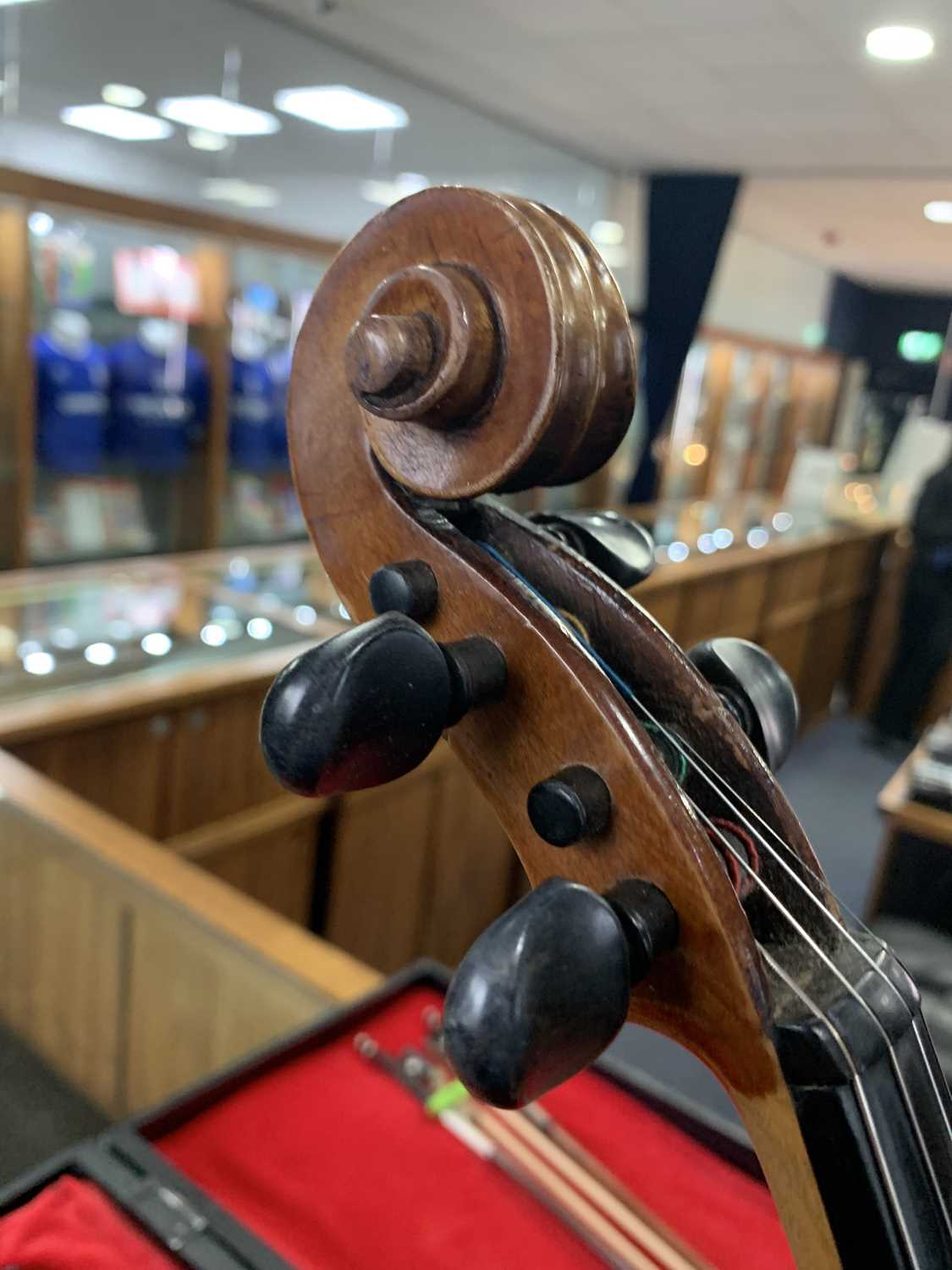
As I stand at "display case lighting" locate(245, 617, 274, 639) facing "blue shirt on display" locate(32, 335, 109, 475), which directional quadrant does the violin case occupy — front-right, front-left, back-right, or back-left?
back-left

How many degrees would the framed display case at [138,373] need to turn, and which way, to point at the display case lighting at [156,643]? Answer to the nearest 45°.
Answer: approximately 45° to its right

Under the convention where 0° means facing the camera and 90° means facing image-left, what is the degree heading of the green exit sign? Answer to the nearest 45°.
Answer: approximately 0°

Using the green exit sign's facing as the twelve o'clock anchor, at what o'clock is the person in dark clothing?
The person in dark clothing is roughly at 12 o'clock from the green exit sign.

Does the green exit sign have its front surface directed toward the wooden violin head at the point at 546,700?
yes

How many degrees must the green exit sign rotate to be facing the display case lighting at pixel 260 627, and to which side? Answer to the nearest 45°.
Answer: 0° — it already faces it

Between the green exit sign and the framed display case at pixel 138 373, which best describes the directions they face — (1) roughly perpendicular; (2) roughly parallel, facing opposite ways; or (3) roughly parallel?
roughly perpendicular

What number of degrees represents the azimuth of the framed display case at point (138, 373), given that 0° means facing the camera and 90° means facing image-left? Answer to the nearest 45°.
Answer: approximately 315°

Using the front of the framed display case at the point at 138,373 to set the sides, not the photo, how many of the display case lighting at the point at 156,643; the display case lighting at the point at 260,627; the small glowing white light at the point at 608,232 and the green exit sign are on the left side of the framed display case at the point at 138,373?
2
